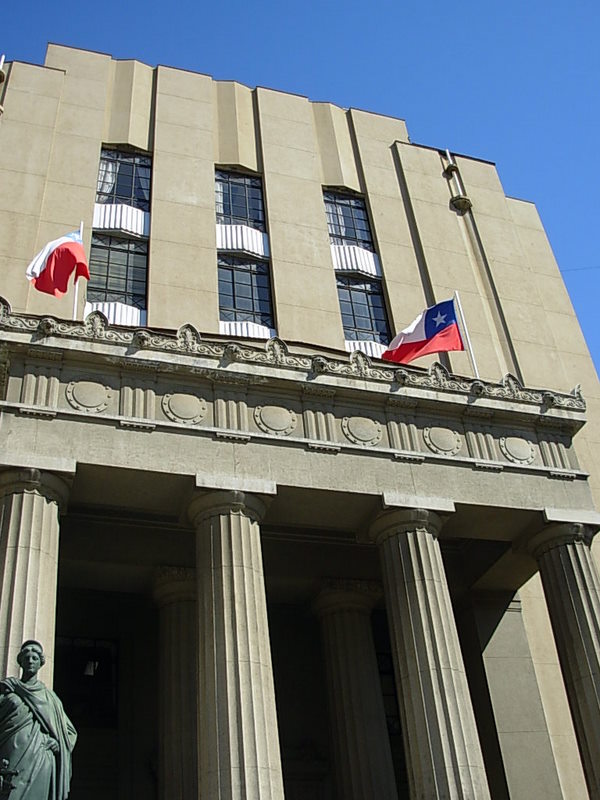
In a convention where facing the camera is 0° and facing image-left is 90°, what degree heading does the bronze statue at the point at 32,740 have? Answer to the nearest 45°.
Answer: approximately 0°
